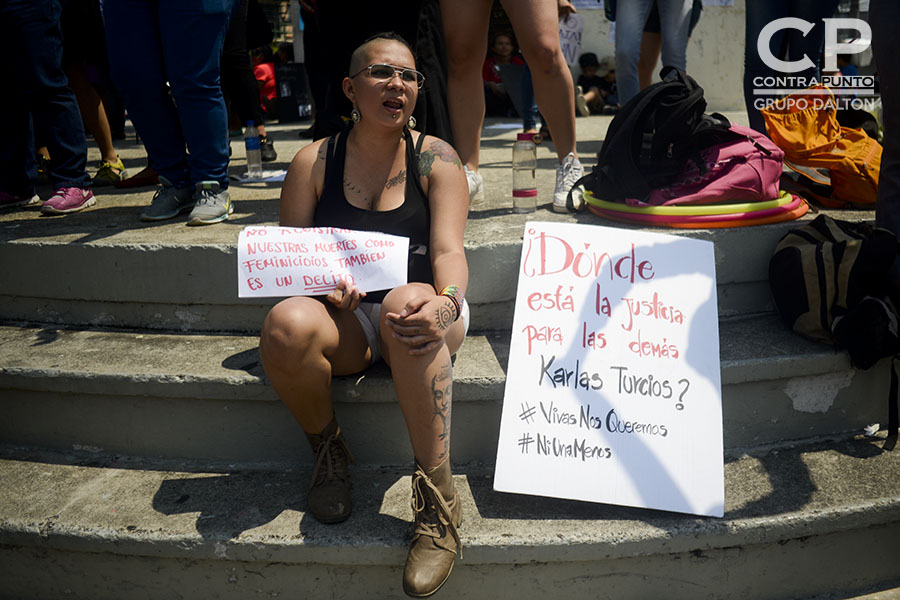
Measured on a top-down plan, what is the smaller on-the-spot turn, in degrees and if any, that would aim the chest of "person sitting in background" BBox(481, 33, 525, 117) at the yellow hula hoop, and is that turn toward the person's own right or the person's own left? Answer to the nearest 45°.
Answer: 0° — they already face it

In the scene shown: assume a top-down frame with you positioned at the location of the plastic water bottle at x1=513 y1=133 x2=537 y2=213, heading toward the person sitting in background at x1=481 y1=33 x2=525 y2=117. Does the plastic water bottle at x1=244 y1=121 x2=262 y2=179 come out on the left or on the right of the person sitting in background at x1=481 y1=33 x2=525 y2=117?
left

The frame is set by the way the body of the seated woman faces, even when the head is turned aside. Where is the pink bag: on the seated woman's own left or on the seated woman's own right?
on the seated woman's own left

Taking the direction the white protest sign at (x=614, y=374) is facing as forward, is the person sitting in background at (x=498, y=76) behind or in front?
behind

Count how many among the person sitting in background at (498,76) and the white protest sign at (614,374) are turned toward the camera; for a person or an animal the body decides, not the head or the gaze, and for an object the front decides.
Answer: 2

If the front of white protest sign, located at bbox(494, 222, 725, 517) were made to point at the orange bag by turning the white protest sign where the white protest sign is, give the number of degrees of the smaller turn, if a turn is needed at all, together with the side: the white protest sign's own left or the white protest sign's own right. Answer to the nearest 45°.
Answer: approximately 135° to the white protest sign's own left

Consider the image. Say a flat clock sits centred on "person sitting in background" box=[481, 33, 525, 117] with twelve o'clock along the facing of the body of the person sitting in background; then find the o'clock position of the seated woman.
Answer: The seated woman is roughly at 12 o'clock from the person sitting in background.

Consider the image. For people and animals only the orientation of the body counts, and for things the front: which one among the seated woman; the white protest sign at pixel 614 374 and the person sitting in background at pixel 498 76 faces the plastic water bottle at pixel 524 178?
the person sitting in background

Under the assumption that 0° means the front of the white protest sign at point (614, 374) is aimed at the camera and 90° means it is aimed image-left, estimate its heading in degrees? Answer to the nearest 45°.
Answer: approximately 0°
